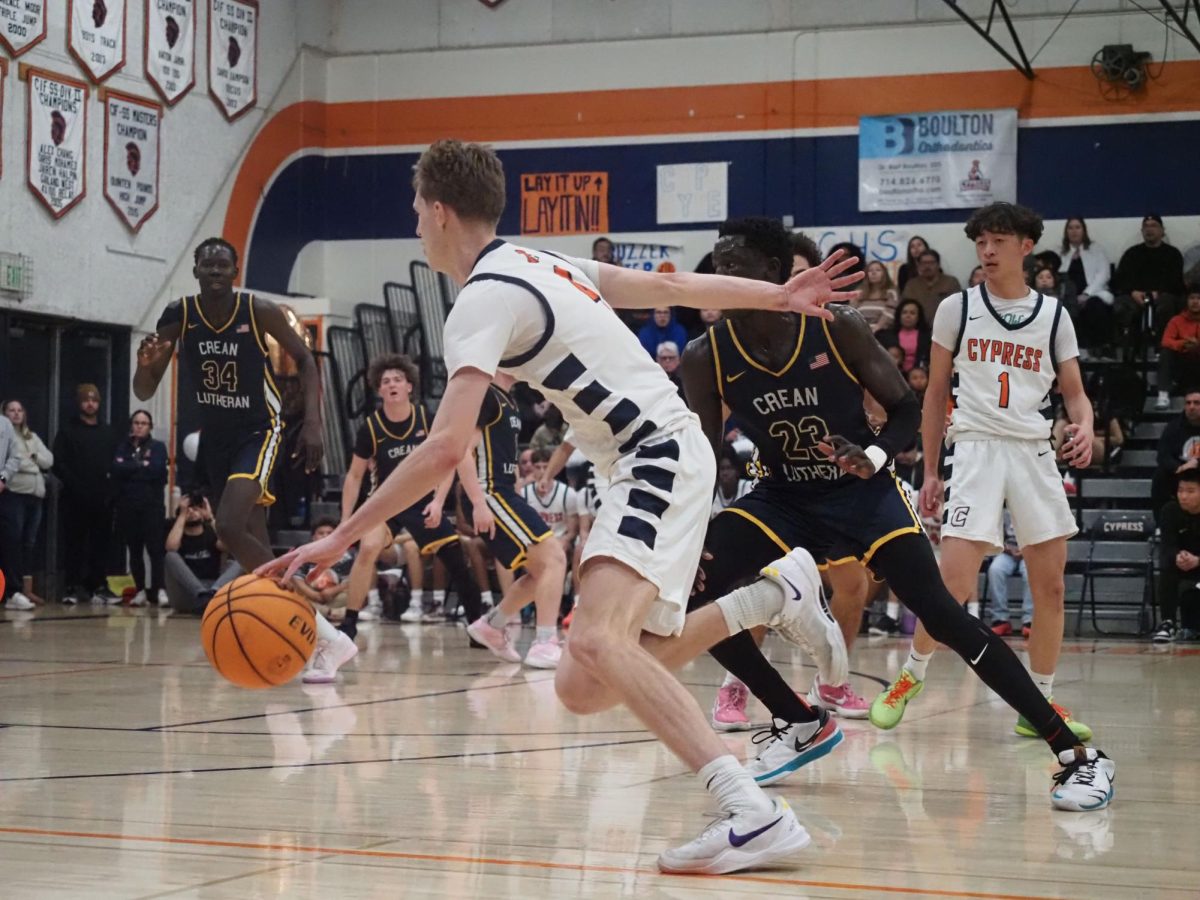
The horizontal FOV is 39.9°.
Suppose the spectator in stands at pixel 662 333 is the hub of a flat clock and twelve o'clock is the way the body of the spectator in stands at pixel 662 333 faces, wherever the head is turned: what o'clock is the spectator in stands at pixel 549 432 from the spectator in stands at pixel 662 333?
the spectator in stands at pixel 549 432 is roughly at 1 o'clock from the spectator in stands at pixel 662 333.

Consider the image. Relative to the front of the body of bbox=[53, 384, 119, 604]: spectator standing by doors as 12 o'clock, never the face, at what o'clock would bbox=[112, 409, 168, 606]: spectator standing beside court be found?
bbox=[112, 409, 168, 606]: spectator standing beside court is roughly at 10 o'clock from bbox=[53, 384, 119, 604]: spectator standing by doors.

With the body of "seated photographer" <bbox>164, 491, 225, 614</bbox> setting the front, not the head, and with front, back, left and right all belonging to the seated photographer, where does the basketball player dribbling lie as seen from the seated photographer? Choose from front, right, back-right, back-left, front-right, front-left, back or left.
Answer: front

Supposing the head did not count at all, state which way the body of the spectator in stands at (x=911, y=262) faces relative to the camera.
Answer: toward the camera

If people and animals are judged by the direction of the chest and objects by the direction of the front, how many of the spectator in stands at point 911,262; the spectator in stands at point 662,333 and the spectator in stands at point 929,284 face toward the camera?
3

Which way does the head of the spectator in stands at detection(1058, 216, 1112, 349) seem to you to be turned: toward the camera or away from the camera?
toward the camera

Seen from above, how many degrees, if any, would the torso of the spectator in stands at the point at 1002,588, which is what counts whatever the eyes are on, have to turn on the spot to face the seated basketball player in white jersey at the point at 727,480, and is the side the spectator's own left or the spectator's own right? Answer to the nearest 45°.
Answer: approximately 90° to the spectator's own right

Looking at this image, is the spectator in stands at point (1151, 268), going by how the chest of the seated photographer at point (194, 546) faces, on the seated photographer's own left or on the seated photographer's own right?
on the seated photographer's own left

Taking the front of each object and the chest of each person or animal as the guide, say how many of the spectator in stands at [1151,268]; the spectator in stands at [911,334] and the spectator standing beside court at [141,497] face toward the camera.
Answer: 3

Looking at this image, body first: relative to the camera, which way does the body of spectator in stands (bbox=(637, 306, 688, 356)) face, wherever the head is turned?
toward the camera

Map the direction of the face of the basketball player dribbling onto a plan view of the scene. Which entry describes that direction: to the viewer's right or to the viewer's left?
to the viewer's left

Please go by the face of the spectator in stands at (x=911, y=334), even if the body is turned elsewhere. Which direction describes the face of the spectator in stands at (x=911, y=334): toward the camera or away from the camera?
toward the camera

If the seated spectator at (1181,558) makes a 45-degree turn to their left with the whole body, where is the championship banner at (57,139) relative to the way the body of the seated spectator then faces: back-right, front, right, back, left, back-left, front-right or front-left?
right

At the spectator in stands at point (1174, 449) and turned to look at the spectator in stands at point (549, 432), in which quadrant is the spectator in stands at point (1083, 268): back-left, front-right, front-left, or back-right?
front-right

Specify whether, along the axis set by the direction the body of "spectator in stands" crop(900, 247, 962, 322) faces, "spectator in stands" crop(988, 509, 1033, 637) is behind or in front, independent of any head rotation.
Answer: in front
